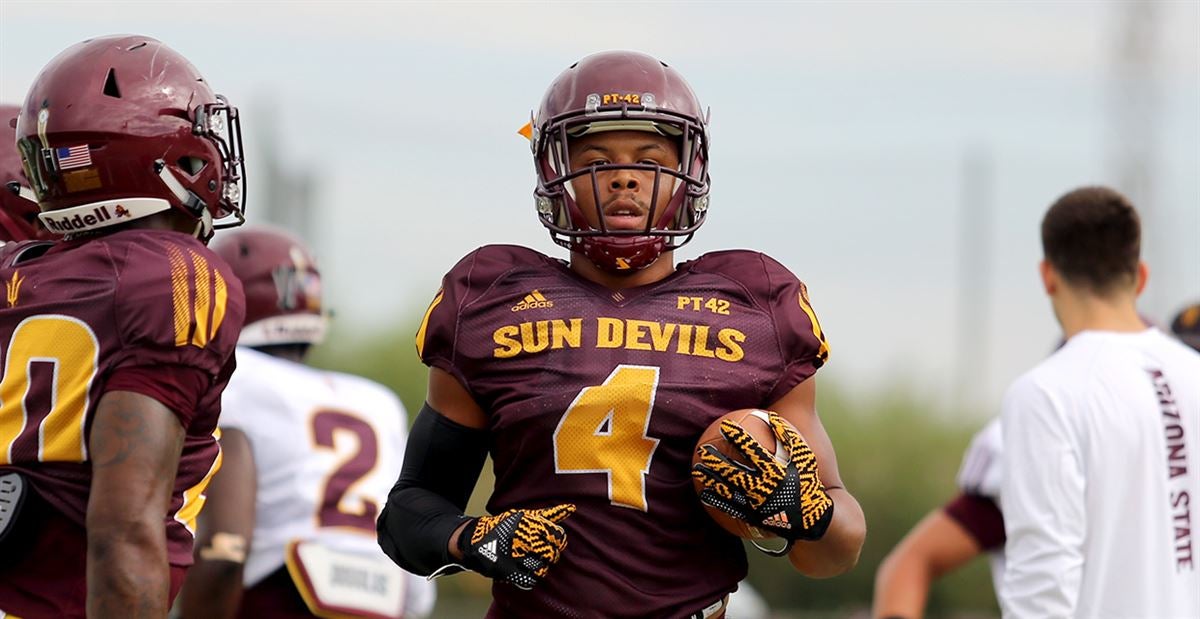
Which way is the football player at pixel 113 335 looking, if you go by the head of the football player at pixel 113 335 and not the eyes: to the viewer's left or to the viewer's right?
to the viewer's right

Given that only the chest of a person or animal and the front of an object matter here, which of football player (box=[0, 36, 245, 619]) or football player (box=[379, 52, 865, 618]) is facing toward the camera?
football player (box=[379, 52, 865, 618])

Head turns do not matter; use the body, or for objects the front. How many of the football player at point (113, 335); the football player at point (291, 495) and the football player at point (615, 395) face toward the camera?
1

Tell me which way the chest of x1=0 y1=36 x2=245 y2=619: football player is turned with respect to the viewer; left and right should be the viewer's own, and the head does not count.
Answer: facing away from the viewer and to the right of the viewer

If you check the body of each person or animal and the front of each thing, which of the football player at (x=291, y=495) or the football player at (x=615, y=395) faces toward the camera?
the football player at (x=615, y=395)

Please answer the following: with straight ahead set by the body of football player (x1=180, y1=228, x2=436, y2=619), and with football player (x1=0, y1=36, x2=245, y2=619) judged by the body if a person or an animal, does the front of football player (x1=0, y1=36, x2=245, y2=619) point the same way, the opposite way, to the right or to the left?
to the right

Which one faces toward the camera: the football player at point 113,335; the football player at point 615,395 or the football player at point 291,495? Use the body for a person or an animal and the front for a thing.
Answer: the football player at point 615,395

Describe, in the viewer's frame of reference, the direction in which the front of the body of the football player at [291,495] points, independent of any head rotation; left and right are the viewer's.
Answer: facing away from the viewer and to the left of the viewer

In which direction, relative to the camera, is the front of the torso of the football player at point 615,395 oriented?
toward the camera

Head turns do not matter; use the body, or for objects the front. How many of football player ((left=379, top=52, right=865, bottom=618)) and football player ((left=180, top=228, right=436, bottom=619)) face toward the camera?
1

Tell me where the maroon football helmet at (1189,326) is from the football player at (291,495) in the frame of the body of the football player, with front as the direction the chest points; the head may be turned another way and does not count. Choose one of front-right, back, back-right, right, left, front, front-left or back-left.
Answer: back-right

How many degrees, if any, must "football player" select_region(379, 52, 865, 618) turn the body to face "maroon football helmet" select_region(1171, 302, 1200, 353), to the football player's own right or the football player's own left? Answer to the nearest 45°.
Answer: approximately 135° to the football player's own left
